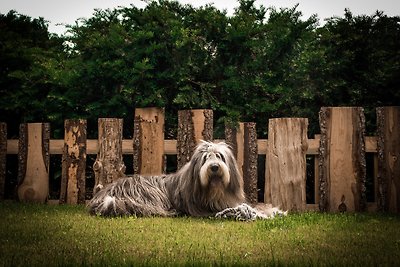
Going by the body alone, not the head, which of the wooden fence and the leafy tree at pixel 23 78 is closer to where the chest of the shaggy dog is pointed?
the wooden fence

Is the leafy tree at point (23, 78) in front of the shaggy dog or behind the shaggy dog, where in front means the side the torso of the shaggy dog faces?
behind

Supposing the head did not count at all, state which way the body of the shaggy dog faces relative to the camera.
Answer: to the viewer's right
